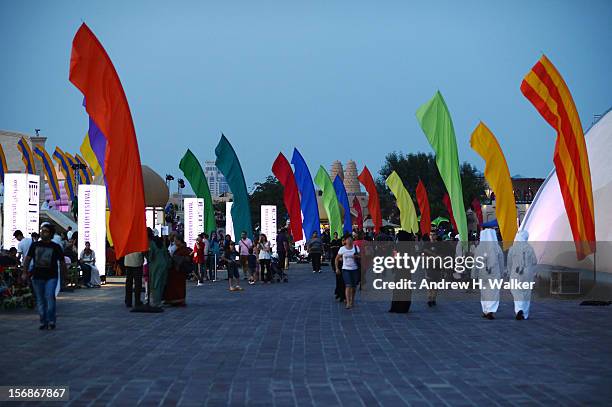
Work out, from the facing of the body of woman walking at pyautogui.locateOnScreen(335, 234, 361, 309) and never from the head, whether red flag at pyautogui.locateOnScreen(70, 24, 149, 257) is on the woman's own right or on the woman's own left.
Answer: on the woman's own right

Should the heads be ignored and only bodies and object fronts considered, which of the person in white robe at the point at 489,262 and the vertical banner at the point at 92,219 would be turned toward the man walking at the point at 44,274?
the vertical banner

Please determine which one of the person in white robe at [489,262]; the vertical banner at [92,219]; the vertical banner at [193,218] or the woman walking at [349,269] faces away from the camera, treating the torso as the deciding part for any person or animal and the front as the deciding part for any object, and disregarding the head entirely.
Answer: the person in white robe

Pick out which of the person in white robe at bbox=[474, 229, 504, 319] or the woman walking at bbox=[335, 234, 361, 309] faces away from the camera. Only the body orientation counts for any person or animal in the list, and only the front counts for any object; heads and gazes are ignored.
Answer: the person in white robe

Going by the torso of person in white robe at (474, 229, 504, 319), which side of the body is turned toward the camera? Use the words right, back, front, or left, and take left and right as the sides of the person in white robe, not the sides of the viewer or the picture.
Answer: back

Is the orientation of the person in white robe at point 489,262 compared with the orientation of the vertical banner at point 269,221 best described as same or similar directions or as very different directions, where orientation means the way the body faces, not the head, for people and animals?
very different directions

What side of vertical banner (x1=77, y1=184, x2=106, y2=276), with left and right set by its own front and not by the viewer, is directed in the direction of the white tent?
left

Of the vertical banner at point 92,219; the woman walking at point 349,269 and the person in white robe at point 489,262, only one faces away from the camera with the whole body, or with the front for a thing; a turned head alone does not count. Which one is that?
the person in white robe

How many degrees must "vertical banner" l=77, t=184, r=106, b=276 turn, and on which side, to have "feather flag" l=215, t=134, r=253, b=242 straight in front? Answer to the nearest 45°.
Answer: approximately 135° to its left

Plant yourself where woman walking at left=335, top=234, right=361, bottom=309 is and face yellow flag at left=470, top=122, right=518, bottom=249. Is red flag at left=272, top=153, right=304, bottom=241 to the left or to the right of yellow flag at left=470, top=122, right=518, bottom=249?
left

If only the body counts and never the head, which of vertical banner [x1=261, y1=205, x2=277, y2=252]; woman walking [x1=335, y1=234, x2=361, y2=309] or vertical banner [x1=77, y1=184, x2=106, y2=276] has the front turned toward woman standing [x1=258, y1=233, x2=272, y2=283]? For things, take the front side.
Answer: vertical banner [x1=261, y1=205, x2=277, y2=252]
